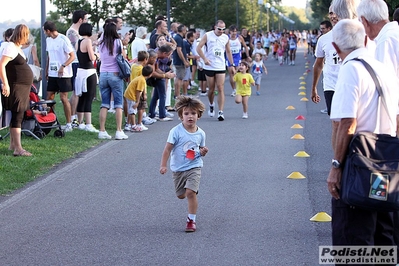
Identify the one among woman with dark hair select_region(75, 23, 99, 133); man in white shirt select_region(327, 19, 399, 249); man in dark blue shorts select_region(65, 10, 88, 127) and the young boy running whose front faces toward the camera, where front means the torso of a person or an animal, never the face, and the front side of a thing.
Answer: the young boy running

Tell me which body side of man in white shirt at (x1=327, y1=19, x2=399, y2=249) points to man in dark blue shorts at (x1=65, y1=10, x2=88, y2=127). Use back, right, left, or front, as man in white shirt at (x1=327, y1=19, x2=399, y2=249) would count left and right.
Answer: front

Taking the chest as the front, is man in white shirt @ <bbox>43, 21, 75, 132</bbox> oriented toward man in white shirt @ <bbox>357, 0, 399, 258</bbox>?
no

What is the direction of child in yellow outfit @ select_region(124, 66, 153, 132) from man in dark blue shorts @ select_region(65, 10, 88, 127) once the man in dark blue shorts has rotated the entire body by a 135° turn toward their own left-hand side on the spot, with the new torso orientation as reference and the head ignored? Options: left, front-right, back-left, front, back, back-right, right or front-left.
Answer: back

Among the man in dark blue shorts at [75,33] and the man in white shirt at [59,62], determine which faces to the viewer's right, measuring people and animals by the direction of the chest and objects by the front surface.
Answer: the man in dark blue shorts at [75,33]

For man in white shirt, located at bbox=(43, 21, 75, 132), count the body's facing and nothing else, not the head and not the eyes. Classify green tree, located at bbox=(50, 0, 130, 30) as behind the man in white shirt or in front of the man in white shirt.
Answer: behind

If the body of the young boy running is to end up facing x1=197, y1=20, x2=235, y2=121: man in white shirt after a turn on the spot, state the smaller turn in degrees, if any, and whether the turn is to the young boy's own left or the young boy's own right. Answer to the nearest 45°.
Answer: approximately 180°

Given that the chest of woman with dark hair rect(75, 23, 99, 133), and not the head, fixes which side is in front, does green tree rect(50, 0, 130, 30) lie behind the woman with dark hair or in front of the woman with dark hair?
in front

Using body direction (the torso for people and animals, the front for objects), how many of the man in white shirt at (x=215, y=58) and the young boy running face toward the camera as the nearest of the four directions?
2

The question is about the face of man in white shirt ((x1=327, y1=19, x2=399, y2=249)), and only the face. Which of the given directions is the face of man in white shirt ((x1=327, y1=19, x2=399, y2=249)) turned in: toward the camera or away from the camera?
away from the camera

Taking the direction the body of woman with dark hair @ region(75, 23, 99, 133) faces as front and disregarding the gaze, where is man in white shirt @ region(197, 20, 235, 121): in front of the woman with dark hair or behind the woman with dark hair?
in front

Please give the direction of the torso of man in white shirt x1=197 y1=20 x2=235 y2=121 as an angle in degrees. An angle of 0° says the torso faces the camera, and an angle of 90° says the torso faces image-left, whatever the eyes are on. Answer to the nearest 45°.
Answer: approximately 0°

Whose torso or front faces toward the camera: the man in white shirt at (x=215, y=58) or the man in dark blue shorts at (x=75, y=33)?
the man in white shirt at (x=215, y=58)

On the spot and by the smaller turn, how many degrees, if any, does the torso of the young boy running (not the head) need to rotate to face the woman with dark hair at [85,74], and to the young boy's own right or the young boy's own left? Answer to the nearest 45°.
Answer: approximately 180°

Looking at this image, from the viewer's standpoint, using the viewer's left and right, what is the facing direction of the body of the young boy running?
facing the viewer

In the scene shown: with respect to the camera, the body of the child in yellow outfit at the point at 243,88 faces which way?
toward the camera

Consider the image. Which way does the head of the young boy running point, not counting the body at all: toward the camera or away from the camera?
toward the camera

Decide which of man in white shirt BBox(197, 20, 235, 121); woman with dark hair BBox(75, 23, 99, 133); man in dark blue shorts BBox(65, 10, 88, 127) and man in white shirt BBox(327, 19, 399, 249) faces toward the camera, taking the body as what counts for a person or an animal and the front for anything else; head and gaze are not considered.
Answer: man in white shirt BBox(197, 20, 235, 121)

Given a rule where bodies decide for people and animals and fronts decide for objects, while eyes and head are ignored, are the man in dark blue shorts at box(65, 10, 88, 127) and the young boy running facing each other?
no
